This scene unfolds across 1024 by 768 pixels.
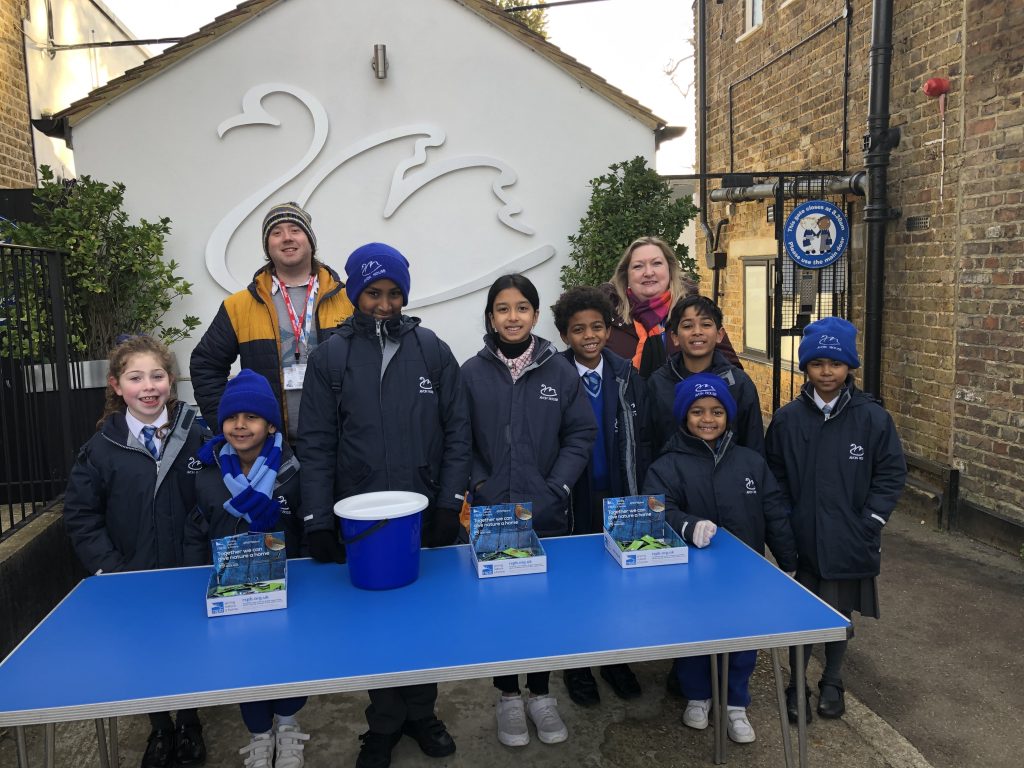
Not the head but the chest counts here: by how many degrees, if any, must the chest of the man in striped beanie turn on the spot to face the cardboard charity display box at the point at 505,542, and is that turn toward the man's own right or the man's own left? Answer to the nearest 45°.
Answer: approximately 45° to the man's own left

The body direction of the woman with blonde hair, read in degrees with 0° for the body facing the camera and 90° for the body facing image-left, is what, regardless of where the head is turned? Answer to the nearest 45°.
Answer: approximately 0°

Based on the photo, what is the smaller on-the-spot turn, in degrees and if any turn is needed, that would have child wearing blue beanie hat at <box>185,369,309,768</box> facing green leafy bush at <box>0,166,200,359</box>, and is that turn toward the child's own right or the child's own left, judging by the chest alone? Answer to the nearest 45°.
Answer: approximately 180°

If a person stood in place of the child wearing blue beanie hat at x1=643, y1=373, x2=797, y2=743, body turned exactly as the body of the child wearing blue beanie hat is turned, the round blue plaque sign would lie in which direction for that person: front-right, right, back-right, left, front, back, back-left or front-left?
back

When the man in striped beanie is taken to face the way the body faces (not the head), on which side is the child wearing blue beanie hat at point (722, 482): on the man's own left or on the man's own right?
on the man's own left

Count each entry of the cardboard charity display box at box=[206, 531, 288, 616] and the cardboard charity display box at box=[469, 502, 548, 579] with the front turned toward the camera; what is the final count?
2

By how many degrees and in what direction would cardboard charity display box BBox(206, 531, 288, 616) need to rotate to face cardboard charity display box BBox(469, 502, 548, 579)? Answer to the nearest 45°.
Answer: approximately 90° to its left
